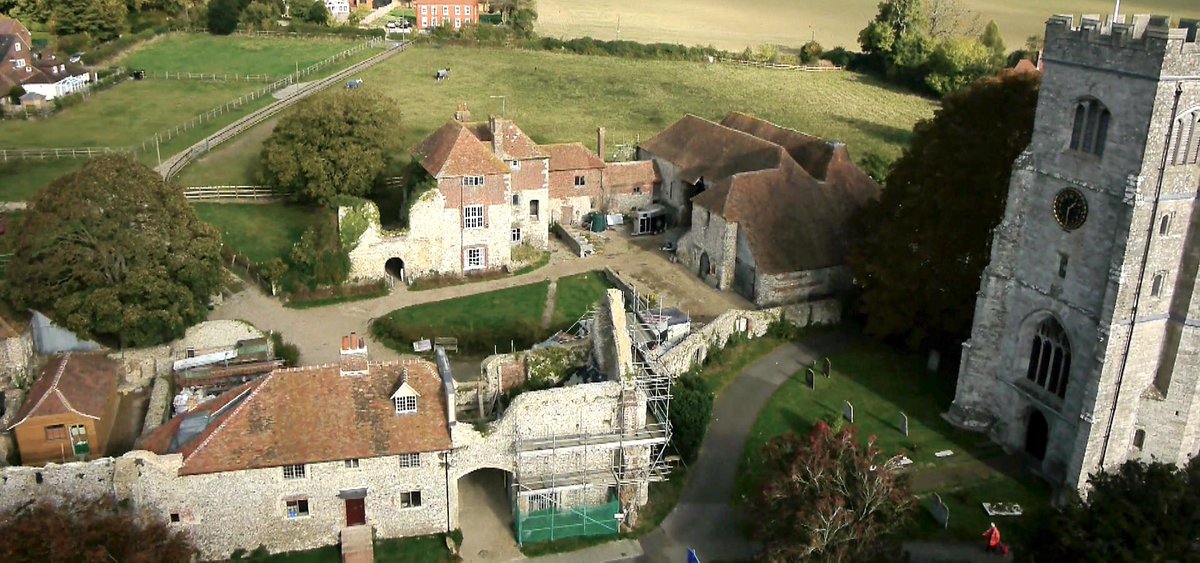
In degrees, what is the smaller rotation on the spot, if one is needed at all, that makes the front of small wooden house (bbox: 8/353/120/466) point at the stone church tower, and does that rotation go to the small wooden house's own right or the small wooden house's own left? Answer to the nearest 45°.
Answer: approximately 45° to the small wooden house's own left

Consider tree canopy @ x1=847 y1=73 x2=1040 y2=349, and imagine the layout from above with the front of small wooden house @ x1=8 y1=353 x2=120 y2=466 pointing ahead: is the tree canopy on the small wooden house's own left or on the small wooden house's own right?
on the small wooden house's own left

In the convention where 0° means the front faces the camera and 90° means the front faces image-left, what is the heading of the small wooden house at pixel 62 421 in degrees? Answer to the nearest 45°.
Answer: approximately 0°

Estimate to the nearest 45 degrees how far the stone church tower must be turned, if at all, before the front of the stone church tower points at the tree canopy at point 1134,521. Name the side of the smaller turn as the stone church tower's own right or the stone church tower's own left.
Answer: approximately 45° to the stone church tower's own left

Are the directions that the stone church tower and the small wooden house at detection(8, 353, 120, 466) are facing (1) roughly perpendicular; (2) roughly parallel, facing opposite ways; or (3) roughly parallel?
roughly perpendicular

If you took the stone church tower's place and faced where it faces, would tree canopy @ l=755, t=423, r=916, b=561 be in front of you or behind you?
in front

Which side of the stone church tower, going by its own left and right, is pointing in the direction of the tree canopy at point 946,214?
right

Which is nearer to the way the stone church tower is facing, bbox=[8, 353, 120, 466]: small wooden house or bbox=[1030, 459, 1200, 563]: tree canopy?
the small wooden house

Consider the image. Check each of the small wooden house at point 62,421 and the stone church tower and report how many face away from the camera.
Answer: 0
